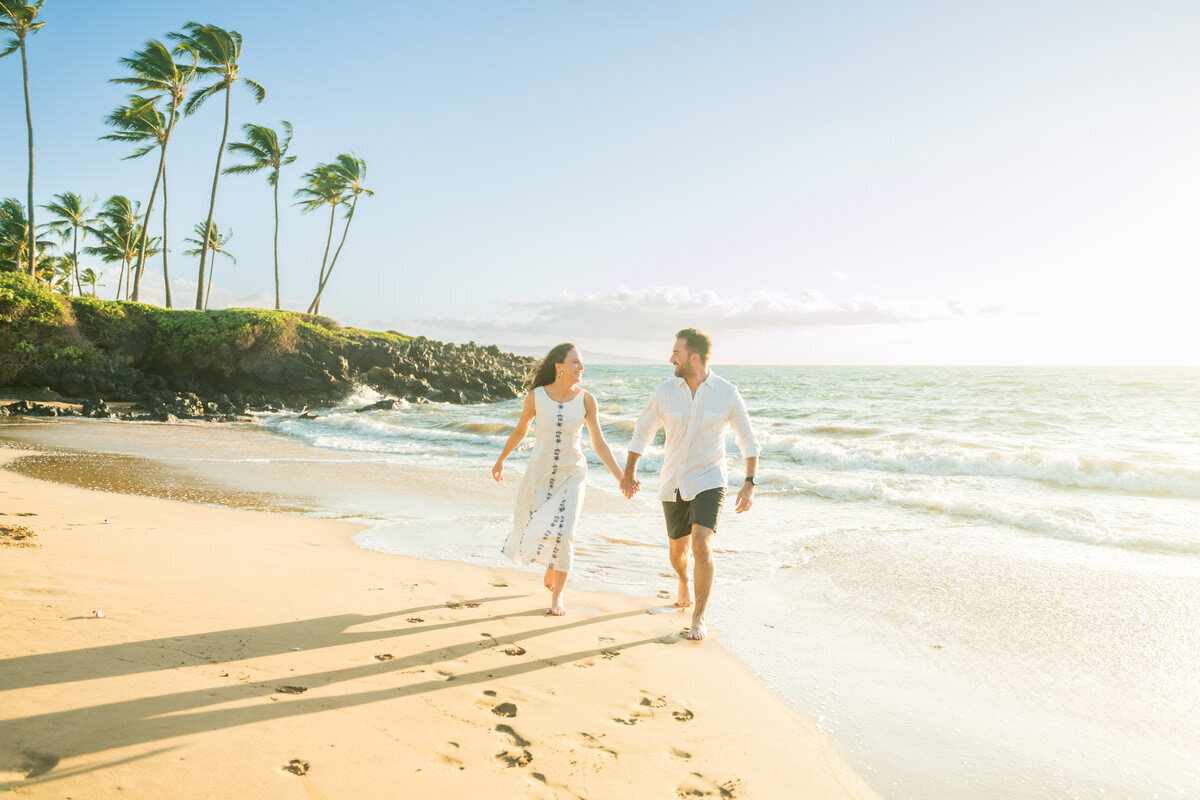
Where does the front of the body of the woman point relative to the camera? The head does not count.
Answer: toward the camera

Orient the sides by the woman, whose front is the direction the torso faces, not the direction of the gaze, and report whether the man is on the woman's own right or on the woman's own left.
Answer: on the woman's own left

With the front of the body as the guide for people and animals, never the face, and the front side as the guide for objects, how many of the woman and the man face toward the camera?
2

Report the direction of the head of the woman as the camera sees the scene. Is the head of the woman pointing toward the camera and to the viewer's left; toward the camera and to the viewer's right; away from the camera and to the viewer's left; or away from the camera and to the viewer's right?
toward the camera and to the viewer's right

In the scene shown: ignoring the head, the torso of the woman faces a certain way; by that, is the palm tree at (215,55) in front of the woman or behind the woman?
behind

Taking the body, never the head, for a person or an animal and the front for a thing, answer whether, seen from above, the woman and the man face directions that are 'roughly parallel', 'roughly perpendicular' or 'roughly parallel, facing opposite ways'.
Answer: roughly parallel

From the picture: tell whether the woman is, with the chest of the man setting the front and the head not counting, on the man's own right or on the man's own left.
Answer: on the man's own right

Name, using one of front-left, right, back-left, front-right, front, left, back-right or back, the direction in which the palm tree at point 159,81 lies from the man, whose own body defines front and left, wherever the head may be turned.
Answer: back-right

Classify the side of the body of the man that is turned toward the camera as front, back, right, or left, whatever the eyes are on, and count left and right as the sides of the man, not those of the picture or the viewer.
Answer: front

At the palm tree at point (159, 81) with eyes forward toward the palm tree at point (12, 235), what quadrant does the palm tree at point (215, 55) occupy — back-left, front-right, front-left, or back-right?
back-right

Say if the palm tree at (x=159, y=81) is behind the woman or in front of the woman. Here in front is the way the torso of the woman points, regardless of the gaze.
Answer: behind
